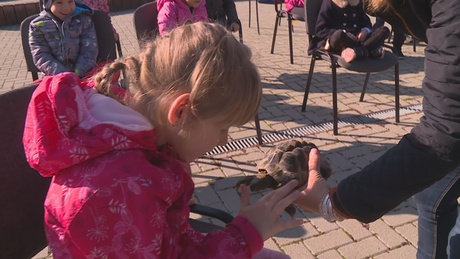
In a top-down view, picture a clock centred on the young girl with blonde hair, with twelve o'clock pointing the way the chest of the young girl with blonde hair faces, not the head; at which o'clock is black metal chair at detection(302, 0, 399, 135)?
The black metal chair is roughly at 10 o'clock from the young girl with blonde hair.

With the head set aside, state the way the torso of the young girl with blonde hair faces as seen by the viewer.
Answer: to the viewer's right

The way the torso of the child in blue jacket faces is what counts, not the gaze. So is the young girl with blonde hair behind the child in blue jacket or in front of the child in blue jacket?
in front

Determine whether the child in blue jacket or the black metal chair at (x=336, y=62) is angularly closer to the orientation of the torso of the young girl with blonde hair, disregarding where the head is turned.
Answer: the black metal chair

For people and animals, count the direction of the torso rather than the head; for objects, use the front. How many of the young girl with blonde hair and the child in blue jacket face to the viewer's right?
1

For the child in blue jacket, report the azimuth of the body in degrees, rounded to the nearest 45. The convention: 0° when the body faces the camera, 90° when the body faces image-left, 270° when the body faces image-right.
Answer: approximately 0°

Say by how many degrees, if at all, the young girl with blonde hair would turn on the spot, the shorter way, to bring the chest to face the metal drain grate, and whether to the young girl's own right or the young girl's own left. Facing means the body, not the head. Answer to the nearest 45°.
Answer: approximately 45° to the young girl's own left

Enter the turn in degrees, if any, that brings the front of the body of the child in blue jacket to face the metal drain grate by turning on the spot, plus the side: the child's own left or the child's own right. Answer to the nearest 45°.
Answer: approximately 90° to the child's own left

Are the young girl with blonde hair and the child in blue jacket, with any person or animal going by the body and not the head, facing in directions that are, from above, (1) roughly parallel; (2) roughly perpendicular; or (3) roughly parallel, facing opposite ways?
roughly perpendicular

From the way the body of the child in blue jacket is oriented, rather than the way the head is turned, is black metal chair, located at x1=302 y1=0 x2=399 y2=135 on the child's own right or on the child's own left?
on the child's own left
